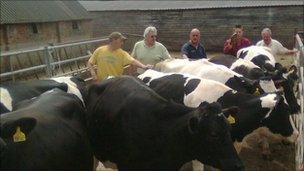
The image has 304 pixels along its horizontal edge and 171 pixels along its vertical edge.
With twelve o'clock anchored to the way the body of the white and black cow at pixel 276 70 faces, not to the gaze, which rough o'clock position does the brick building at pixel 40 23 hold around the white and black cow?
The brick building is roughly at 6 o'clock from the white and black cow.

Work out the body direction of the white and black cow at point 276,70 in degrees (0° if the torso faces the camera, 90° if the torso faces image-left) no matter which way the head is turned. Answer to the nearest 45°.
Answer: approximately 315°

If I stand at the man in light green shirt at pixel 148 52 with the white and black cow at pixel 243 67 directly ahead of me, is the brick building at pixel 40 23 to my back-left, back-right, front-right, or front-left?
back-left

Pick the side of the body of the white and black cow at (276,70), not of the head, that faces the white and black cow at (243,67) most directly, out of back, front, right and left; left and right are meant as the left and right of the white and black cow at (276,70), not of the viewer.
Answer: right
